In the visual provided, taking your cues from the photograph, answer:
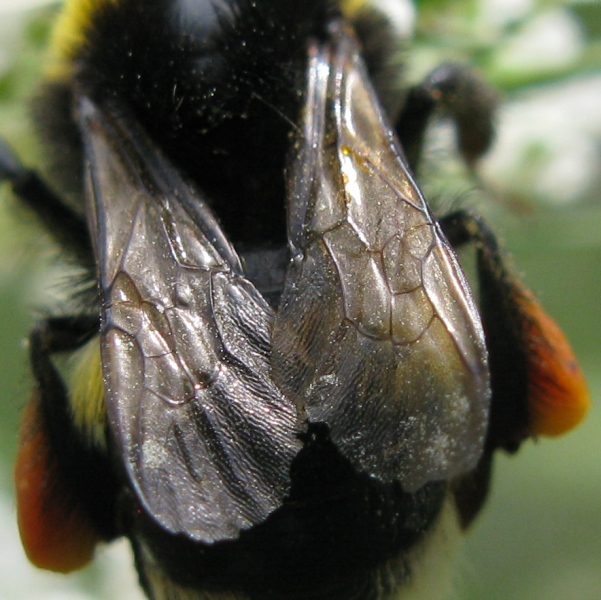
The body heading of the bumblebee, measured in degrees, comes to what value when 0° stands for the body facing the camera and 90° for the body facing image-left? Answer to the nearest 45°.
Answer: approximately 180°
